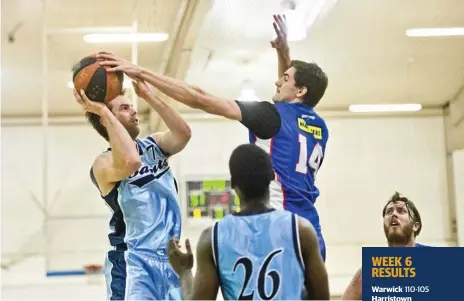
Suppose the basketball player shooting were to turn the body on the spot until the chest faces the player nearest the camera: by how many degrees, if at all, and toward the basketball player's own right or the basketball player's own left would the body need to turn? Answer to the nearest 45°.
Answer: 0° — they already face them

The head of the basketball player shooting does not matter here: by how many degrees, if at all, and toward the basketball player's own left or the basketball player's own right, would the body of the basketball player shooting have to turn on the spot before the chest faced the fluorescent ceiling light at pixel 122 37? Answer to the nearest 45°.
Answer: approximately 135° to the basketball player's own left

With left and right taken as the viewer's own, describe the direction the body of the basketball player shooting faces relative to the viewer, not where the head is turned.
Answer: facing the viewer and to the right of the viewer
